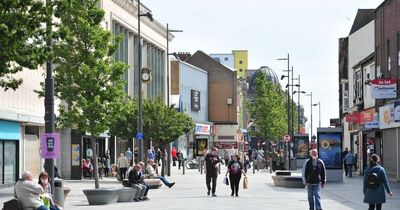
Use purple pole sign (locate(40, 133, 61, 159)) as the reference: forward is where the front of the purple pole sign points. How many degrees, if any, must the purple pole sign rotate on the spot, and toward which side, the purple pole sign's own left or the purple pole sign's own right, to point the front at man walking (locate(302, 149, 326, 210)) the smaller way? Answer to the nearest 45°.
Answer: approximately 90° to the purple pole sign's own left

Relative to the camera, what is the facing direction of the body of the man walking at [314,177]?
toward the camera

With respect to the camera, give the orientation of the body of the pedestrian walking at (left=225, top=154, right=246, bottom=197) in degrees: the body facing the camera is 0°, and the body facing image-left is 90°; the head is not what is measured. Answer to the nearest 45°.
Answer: approximately 0°

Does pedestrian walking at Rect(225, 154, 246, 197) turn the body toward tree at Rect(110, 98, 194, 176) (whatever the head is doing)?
no

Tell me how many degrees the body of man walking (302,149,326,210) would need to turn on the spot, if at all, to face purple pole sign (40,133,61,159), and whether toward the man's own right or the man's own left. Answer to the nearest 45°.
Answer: approximately 90° to the man's own right

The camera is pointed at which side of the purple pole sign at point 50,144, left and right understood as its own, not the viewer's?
front

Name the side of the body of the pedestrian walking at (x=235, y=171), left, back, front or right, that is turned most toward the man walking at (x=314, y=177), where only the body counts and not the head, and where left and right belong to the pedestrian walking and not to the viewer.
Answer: front

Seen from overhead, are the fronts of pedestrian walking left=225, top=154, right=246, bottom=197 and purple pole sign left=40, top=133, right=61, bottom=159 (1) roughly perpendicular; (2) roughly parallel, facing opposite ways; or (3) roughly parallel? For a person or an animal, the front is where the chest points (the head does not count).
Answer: roughly parallel

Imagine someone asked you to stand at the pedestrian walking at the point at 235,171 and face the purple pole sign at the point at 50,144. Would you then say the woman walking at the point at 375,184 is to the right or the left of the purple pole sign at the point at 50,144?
left
